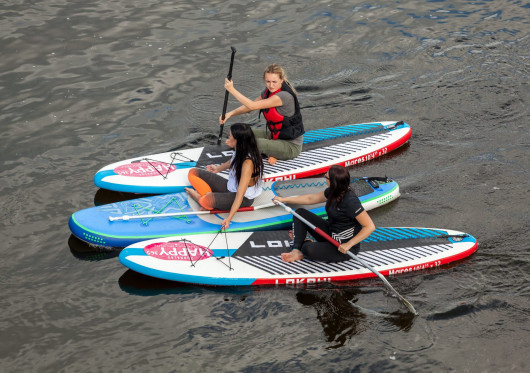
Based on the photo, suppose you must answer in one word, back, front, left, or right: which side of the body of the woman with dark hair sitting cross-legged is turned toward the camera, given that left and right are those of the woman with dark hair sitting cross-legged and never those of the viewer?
left

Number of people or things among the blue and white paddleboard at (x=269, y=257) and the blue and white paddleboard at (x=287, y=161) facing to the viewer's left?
2

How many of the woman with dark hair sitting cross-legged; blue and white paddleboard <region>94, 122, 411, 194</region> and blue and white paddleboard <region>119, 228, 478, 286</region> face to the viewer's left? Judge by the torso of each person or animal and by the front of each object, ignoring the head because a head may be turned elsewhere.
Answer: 3

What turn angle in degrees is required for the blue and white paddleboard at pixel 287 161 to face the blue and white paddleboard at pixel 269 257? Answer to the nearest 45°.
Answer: approximately 90° to its left

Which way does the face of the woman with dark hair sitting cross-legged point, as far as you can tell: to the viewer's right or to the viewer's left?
to the viewer's left

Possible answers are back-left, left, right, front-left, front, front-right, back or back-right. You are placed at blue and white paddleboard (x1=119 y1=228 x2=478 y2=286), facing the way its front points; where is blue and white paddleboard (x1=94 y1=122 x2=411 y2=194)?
right

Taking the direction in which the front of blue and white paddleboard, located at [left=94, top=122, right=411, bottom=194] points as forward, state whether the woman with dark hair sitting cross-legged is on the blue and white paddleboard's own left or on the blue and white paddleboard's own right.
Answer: on the blue and white paddleboard's own left

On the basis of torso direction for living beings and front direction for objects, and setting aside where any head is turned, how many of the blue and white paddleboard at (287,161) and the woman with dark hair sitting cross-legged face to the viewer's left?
2

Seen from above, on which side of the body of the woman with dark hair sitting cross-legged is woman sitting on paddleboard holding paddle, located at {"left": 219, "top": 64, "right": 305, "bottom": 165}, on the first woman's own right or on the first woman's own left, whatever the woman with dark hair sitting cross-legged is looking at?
on the first woman's own right

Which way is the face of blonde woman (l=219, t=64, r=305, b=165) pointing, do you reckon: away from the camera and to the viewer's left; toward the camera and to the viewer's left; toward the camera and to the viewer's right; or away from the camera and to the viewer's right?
toward the camera and to the viewer's left

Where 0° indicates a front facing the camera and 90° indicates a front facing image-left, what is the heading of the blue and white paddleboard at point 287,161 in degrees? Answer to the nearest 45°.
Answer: approximately 90°

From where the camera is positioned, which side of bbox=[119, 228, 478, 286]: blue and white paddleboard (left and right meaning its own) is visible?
left
